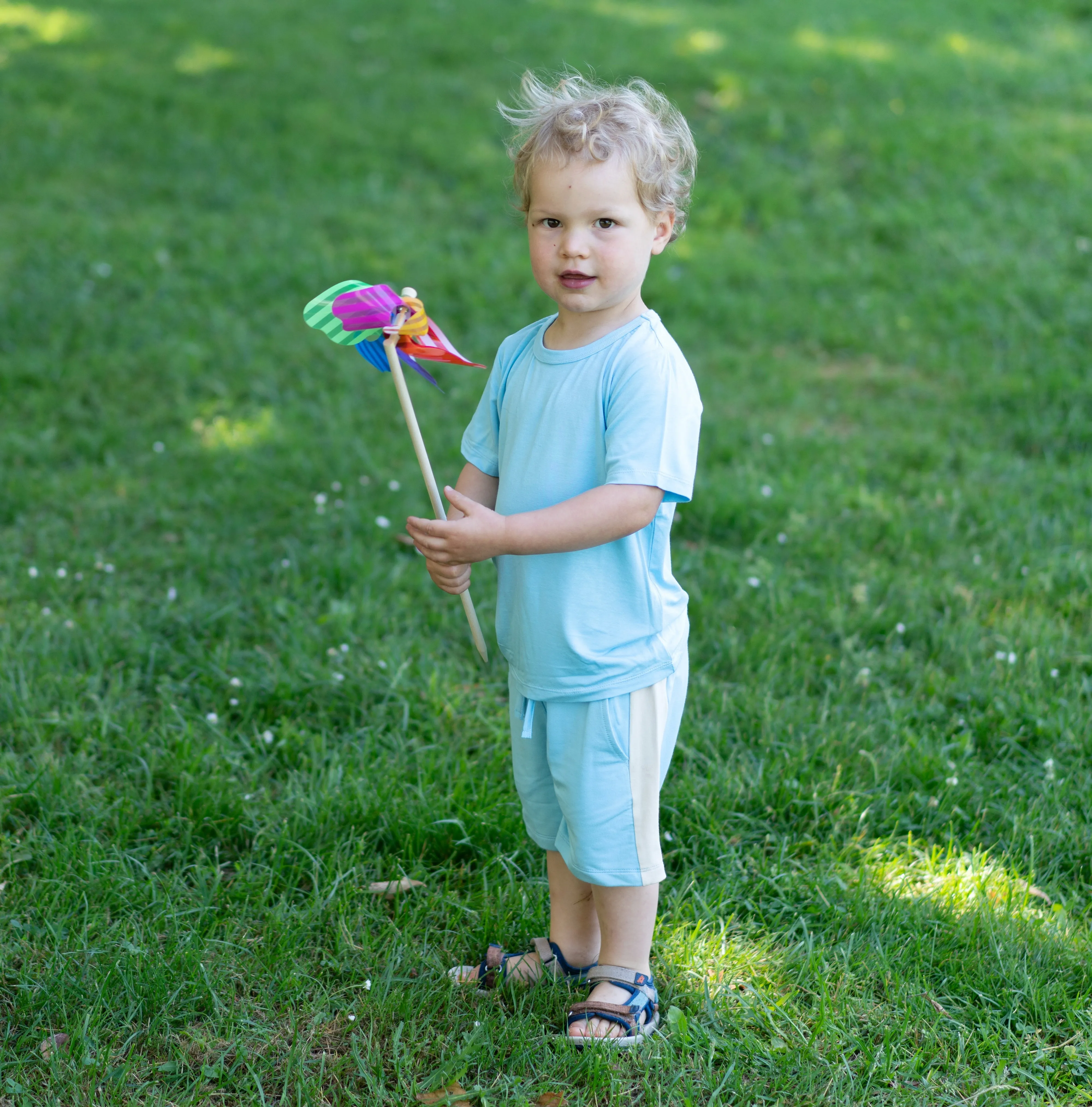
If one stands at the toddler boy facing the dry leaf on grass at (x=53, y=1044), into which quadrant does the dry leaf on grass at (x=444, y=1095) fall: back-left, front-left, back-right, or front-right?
front-left

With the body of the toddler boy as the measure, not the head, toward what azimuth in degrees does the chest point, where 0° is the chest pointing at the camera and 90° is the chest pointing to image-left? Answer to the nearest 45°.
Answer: approximately 45°

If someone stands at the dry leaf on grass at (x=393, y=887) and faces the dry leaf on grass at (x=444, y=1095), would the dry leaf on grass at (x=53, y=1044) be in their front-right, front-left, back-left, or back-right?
front-right
